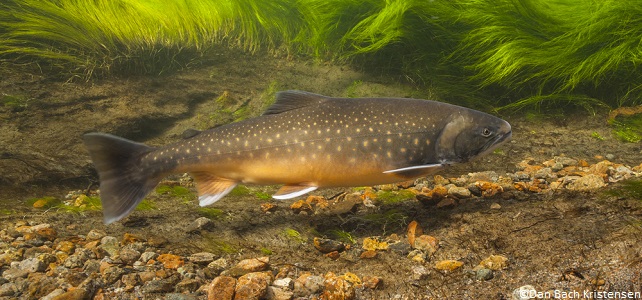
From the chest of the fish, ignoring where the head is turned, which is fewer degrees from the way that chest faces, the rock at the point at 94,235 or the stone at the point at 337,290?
the stone

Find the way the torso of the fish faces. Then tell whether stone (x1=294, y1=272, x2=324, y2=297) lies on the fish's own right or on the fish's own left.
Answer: on the fish's own right

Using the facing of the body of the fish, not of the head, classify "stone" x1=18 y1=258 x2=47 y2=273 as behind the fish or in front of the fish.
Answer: behind

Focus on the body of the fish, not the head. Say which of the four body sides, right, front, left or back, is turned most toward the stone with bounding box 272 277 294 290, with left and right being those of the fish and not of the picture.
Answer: right

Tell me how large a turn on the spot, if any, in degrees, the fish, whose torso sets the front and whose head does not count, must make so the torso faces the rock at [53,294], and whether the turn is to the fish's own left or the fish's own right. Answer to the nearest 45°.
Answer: approximately 135° to the fish's own right

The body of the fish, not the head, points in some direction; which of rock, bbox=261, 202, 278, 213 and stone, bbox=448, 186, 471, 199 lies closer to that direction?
the stone

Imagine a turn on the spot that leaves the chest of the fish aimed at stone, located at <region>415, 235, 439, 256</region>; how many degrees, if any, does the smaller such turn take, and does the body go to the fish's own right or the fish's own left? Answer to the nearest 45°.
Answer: approximately 45° to the fish's own right

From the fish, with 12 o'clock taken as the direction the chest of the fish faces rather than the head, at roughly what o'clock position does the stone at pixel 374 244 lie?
The stone is roughly at 2 o'clock from the fish.

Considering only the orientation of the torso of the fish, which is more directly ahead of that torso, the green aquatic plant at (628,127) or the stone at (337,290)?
the green aquatic plant

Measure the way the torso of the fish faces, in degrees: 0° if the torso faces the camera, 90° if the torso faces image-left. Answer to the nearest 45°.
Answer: approximately 270°

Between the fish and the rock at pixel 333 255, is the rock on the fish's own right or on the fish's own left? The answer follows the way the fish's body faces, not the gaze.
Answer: on the fish's own right
